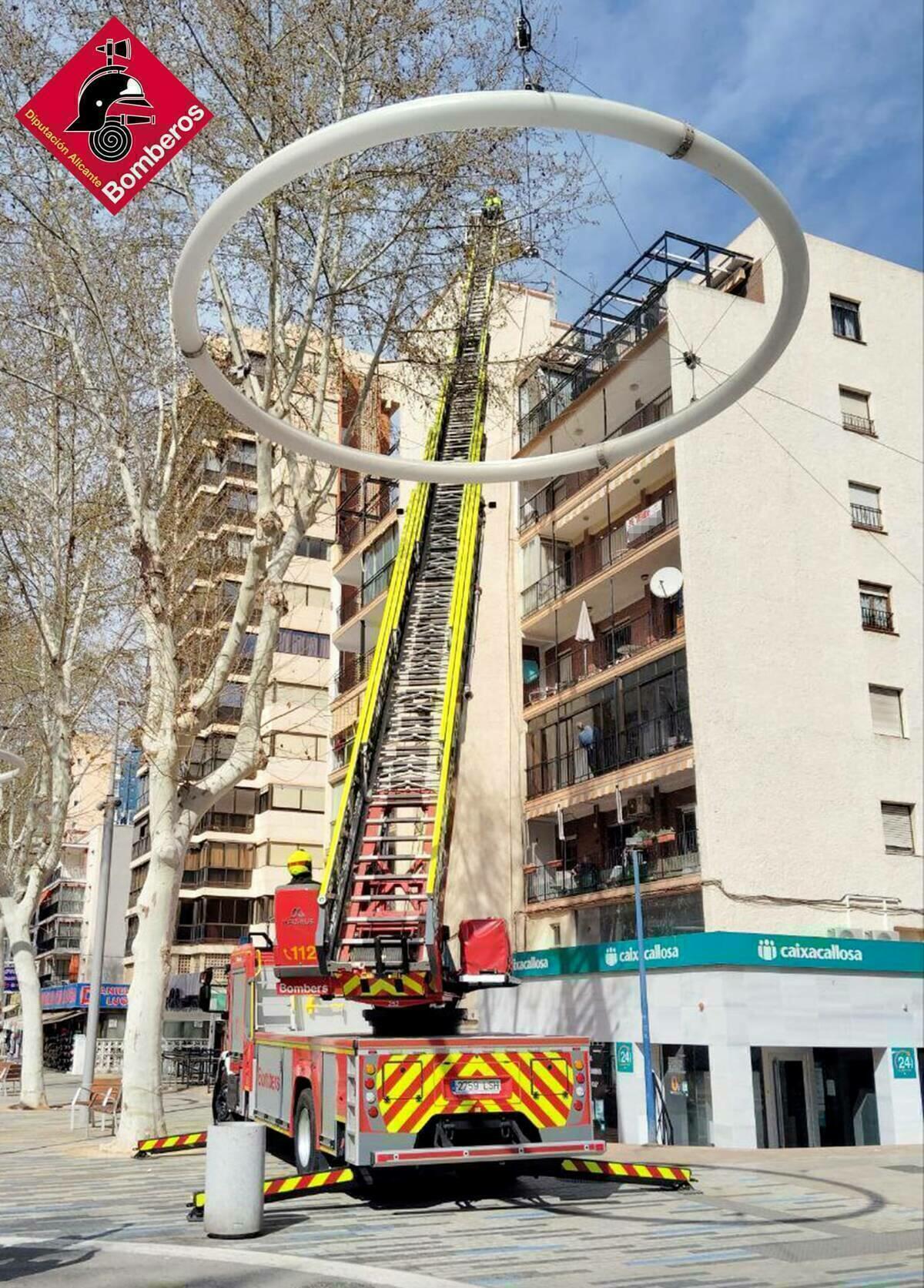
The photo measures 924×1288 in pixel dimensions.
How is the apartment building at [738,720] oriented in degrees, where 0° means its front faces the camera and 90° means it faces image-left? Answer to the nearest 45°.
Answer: approximately 45°

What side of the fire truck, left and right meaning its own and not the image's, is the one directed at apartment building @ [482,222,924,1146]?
right

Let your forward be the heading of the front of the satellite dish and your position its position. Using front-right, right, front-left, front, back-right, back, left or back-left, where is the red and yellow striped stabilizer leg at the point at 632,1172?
front-left

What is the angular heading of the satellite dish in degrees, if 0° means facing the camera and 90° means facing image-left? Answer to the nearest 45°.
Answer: approximately 45°

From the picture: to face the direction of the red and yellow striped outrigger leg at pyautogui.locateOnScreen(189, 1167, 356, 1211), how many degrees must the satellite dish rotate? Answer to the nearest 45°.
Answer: approximately 45° to its left

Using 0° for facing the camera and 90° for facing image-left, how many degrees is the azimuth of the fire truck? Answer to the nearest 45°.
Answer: approximately 135°
